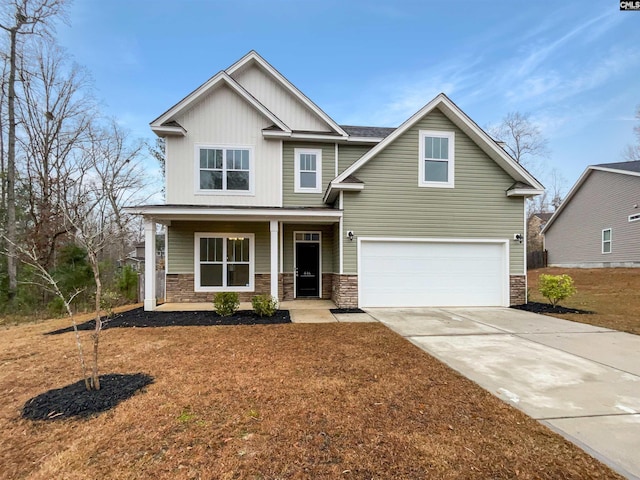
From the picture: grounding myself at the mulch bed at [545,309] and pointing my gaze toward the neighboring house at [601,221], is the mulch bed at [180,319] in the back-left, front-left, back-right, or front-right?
back-left

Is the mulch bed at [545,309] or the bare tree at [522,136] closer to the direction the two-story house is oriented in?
the mulch bed

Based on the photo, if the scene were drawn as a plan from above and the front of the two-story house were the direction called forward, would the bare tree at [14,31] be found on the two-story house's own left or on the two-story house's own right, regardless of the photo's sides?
on the two-story house's own right

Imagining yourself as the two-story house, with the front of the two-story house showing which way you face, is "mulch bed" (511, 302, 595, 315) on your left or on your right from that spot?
on your left

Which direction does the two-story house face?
toward the camera

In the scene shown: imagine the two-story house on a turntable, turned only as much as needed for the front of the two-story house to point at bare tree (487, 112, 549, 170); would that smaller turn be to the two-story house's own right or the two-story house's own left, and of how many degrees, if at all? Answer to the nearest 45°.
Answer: approximately 135° to the two-story house's own left

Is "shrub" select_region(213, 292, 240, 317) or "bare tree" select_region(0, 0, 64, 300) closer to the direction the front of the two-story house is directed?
the shrub

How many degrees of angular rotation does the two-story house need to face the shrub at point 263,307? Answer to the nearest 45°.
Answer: approximately 45° to its right

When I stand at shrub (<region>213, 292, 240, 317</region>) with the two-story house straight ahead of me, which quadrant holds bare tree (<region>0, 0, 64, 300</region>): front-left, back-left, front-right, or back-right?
back-left

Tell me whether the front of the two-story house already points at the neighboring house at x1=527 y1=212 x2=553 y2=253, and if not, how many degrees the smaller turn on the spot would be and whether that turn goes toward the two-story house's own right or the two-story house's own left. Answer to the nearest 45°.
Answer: approximately 135° to the two-story house's own left

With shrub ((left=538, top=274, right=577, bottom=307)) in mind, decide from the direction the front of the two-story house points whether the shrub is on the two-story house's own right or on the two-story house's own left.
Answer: on the two-story house's own left
